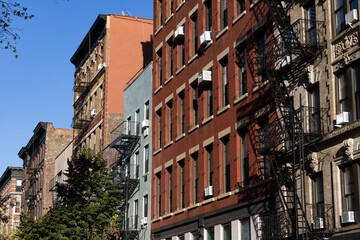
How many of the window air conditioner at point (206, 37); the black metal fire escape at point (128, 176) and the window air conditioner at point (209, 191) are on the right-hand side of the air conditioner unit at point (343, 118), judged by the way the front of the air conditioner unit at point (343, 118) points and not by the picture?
3

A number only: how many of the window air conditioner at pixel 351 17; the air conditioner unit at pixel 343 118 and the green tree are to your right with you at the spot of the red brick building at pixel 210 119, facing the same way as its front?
1

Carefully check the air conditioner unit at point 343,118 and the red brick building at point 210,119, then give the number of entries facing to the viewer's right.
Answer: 0

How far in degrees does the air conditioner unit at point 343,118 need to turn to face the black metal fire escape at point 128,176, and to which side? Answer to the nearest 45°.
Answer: approximately 90° to its right

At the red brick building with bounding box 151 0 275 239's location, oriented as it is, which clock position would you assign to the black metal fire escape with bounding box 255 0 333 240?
The black metal fire escape is roughly at 10 o'clock from the red brick building.

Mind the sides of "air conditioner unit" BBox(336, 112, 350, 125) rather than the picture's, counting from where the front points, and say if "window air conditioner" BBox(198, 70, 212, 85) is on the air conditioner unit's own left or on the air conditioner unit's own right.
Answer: on the air conditioner unit's own right

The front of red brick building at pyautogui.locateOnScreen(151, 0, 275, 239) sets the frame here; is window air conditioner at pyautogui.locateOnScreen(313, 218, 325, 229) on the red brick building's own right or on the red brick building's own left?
on the red brick building's own left

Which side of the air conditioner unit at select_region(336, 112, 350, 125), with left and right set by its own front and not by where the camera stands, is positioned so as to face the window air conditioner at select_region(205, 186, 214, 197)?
right

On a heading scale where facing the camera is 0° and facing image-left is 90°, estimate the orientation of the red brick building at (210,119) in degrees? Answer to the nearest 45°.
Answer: approximately 45°

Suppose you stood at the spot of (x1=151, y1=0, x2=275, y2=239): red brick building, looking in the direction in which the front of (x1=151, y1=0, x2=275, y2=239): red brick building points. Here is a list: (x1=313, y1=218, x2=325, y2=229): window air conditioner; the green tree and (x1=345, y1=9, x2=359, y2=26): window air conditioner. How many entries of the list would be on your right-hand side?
1

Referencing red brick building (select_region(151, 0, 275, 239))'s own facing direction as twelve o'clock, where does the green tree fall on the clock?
The green tree is roughly at 3 o'clock from the red brick building.

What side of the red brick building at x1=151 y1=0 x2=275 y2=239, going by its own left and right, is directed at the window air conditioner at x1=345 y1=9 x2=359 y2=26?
left

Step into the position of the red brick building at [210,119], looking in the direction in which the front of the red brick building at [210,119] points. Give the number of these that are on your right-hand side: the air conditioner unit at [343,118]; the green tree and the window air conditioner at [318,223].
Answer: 1

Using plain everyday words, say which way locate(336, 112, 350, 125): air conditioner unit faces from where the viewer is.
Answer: facing the viewer and to the left of the viewer

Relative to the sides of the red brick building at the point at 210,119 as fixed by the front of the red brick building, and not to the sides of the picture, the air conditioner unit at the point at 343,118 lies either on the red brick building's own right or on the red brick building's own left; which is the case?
on the red brick building's own left
